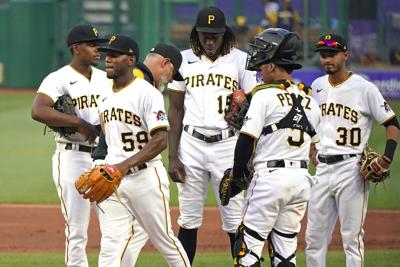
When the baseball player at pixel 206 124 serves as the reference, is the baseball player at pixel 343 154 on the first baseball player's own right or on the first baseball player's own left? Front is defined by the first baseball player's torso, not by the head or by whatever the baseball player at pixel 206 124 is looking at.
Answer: on the first baseball player's own left

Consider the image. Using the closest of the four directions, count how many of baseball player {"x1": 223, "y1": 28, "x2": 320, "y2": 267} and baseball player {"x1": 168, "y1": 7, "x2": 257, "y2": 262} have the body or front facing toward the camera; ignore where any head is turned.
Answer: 1

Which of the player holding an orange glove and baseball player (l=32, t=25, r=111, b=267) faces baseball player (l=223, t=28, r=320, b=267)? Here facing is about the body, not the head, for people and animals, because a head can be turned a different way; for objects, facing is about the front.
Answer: baseball player (l=32, t=25, r=111, b=267)

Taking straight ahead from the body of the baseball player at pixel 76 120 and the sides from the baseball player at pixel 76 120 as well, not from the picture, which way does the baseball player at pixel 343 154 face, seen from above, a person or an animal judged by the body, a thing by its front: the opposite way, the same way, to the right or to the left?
to the right

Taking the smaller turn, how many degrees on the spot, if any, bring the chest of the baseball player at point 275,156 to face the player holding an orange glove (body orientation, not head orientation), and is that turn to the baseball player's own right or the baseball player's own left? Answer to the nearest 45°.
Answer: approximately 45° to the baseball player's own left

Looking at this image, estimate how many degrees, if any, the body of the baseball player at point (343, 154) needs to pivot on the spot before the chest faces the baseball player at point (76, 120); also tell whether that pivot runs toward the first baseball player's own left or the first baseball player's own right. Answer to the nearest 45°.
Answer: approximately 45° to the first baseball player's own right
